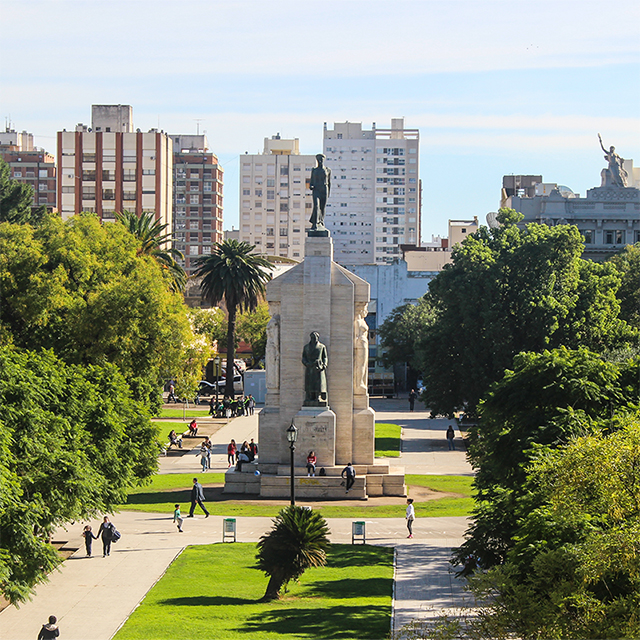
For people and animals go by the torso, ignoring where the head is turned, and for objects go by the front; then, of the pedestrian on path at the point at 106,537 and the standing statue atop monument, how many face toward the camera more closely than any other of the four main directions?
2

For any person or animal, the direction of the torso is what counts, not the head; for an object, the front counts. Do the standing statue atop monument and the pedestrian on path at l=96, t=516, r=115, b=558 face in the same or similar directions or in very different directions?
same or similar directions

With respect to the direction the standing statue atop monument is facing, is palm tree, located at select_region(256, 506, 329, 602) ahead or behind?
ahead

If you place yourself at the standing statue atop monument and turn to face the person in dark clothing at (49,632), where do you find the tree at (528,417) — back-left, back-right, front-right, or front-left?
front-left

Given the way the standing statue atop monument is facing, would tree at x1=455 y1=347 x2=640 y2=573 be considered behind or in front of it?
in front

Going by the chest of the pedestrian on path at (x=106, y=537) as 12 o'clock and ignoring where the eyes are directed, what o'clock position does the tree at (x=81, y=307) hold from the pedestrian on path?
The tree is roughly at 6 o'clock from the pedestrian on path.

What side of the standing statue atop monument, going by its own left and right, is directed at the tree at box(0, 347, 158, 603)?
front

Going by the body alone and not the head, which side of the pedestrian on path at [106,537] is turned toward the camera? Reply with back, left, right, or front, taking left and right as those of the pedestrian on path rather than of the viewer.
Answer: front

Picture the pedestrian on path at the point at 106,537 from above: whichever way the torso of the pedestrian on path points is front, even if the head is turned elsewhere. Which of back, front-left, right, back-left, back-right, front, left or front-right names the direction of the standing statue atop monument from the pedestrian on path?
back-left
